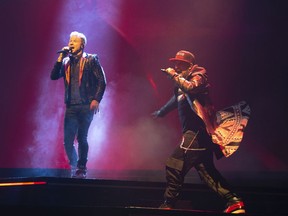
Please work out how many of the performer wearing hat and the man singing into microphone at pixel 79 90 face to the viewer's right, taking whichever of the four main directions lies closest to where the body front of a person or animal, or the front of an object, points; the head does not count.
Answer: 0

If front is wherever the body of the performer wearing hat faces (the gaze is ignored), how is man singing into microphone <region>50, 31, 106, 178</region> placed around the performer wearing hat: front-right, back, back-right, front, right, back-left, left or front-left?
right

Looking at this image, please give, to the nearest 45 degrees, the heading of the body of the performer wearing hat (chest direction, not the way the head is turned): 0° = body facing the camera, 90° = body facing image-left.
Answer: approximately 45°

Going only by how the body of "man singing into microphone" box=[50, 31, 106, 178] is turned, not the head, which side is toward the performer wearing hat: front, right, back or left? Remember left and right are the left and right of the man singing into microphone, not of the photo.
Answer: left

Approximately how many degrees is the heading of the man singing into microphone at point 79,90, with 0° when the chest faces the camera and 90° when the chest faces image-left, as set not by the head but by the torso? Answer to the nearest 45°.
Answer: approximately 45°
